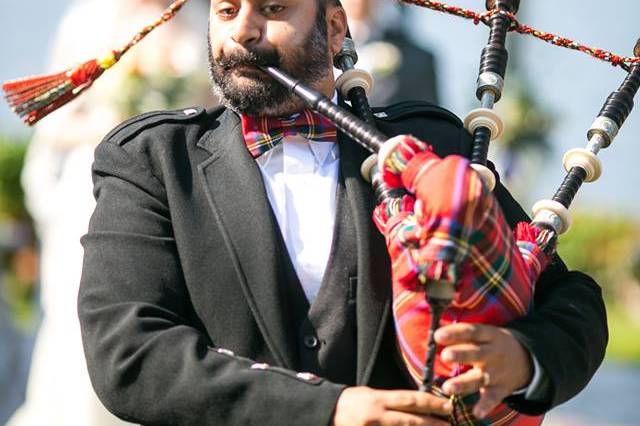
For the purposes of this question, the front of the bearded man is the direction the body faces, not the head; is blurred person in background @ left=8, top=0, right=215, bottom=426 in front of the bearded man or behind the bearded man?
behind

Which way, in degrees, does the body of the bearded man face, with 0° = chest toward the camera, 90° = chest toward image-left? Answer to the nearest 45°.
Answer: approximately 0°

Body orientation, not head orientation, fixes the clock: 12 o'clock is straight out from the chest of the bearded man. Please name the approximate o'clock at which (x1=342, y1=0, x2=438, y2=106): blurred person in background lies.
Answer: The blurred person in background is roughly at 6 o'clock from the bearded man.
